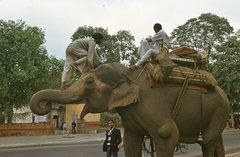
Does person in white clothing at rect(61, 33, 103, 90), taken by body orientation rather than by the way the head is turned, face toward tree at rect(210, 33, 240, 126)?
no

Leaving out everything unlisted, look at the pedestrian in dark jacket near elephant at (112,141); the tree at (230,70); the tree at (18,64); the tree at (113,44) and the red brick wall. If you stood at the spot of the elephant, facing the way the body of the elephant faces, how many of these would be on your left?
0

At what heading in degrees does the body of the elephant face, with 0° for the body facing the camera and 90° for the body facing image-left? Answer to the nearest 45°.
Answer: approximately 90°

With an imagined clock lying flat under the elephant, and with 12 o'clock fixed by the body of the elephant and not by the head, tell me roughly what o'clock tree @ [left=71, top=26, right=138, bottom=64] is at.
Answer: The tree is roughly at 3 o'clock from the elephant.

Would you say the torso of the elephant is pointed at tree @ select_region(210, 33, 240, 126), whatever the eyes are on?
no

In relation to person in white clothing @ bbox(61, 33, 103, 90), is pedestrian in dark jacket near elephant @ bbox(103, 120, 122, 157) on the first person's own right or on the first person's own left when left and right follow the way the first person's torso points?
on the first person's own left

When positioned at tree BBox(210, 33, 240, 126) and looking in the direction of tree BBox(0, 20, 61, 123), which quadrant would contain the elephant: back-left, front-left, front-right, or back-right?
front-left

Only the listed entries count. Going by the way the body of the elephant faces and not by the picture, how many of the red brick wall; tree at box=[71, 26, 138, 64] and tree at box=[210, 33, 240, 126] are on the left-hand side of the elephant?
0

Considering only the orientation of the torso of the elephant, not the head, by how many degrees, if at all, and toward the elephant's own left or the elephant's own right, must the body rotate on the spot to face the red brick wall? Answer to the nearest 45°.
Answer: approximately 90° to the elephant's own right
